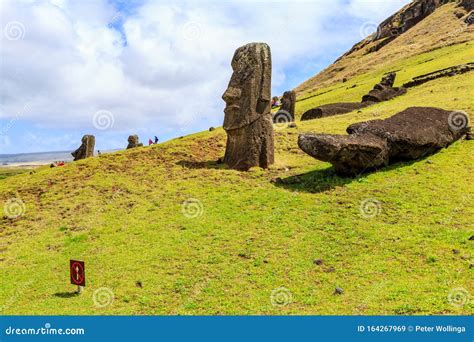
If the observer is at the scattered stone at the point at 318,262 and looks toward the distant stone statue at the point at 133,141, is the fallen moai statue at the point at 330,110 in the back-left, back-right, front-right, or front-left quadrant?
front-right

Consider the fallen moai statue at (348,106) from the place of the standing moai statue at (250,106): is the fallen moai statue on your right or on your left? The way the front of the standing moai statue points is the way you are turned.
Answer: on your right

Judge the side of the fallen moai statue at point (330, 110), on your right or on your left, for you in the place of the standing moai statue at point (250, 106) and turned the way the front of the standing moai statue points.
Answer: on your right

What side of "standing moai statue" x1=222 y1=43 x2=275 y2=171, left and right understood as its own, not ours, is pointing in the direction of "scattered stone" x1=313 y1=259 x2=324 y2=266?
left

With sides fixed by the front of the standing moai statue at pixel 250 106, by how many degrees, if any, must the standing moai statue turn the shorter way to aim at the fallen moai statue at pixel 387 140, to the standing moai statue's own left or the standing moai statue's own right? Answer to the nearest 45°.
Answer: approximately 180°

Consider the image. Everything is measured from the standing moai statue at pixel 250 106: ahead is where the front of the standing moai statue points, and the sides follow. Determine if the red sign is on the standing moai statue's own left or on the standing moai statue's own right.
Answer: on the standing moai statue's own left

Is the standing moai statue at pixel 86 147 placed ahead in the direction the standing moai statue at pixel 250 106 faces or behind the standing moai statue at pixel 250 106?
ahead

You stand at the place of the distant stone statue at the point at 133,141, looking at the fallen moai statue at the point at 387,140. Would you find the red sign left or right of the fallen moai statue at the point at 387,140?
right

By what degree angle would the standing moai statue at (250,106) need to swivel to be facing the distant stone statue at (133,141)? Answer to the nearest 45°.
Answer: approximately 45° to its right

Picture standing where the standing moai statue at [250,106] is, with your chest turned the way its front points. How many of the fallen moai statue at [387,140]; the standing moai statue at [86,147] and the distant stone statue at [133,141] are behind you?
1

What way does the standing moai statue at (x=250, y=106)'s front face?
to the viewer's left

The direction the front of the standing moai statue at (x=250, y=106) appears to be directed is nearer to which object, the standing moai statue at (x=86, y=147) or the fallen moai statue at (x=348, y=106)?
the standing moai statue

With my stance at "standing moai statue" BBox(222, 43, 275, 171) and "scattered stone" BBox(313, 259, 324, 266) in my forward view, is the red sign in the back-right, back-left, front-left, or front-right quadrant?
front-right
